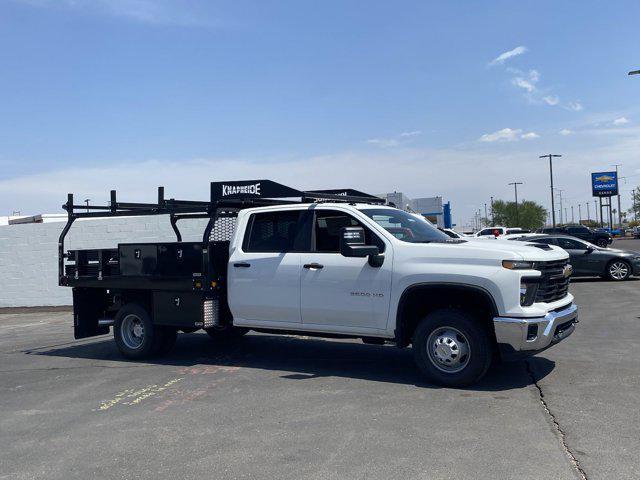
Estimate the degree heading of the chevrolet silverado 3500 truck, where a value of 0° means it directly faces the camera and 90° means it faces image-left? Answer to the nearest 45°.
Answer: approximately 315°

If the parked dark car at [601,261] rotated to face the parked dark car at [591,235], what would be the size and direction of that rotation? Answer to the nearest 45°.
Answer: approximately 90° to its left

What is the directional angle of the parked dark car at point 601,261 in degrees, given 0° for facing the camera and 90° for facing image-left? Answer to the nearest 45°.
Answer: approximately 270°

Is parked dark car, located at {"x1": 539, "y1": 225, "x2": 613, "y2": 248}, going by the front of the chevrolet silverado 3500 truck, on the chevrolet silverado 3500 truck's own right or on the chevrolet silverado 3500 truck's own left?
on the chevrolet silverado 3500 truck's own left

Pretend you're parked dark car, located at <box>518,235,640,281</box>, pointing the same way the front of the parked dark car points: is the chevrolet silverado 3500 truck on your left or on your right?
on your right

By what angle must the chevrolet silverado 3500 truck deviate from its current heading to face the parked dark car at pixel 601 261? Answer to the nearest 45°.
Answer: approximately 90° to its left
